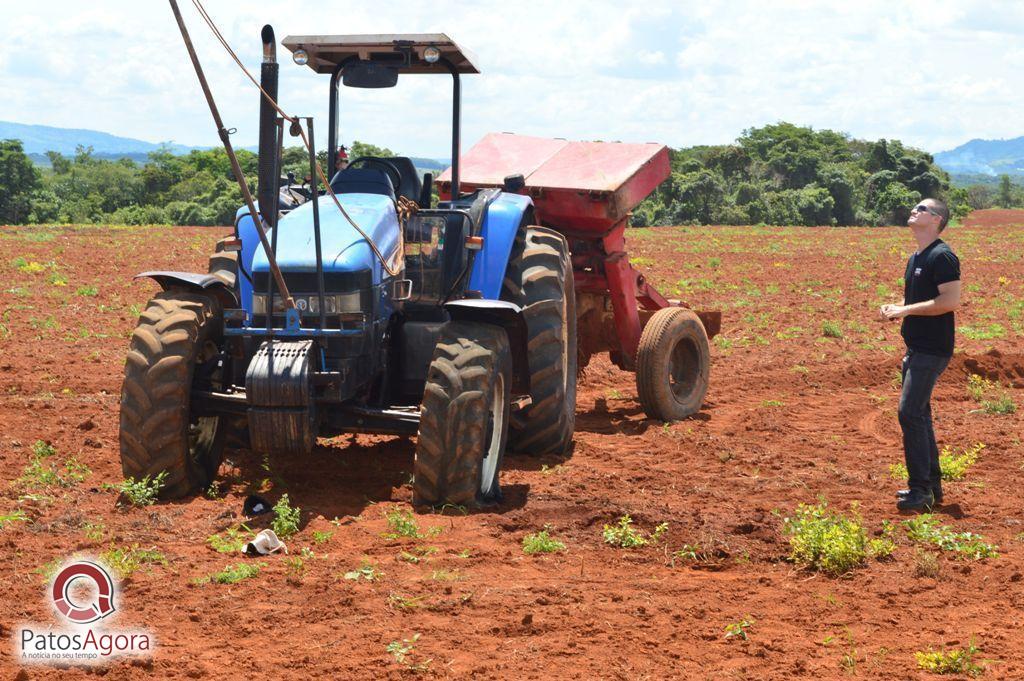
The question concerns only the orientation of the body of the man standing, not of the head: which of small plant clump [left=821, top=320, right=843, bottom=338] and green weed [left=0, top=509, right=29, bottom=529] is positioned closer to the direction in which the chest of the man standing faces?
the green weed

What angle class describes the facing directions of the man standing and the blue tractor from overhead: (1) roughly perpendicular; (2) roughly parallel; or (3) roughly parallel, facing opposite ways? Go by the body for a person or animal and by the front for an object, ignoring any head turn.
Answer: roughly perpendicular

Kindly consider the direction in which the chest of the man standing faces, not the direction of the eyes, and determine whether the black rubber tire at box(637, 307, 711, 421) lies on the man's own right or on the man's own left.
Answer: on the man's own right

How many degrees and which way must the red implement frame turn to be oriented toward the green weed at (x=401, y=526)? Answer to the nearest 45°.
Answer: approximately 45° to its left

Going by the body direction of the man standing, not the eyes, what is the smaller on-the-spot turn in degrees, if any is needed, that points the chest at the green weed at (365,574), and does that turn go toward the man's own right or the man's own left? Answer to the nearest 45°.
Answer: approximately 45° to the man's own left

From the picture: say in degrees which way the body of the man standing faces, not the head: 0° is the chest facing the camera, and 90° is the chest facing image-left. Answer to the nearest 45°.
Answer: approximately 90°

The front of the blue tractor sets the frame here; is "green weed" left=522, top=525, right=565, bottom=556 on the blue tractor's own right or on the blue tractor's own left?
on the blue tractor's own left

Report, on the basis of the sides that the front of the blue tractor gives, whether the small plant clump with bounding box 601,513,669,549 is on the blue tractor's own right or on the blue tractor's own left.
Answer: on the blue tractor's own left
